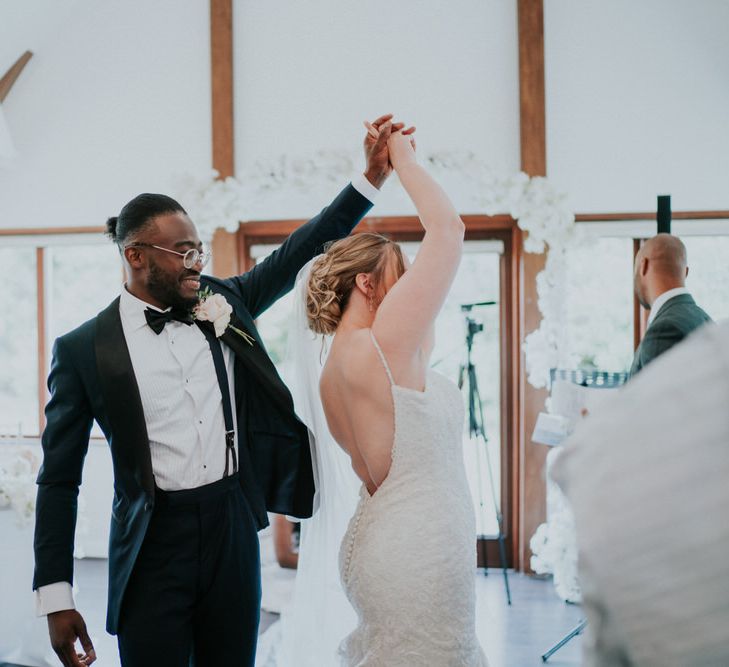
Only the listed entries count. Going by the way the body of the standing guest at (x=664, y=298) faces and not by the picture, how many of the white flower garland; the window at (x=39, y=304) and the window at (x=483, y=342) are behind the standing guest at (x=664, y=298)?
0

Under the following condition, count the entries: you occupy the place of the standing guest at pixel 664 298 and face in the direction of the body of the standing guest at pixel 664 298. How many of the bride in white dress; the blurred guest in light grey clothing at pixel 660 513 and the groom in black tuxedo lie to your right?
0

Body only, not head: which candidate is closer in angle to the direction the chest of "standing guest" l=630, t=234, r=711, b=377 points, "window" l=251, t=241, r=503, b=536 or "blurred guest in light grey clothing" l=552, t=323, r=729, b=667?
the window

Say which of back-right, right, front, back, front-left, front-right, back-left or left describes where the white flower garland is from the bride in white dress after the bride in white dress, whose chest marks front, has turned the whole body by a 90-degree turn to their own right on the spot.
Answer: back-left

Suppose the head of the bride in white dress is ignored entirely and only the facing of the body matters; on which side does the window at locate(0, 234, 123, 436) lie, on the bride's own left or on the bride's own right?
on the bride's own left

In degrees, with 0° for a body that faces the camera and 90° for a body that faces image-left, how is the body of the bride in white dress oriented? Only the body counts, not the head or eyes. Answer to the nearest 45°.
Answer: approximately 225°

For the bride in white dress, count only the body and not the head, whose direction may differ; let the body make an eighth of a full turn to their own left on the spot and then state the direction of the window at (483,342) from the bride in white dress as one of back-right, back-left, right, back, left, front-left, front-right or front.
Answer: front

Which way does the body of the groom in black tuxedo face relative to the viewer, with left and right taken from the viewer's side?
facing the viewer and to the right of the viewer

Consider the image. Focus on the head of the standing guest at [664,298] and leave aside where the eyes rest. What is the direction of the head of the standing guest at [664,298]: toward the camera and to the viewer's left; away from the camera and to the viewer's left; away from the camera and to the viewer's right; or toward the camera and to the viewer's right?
away from the camera and to the viewer's left

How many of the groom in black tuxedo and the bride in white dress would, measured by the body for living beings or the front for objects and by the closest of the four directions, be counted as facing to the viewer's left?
0

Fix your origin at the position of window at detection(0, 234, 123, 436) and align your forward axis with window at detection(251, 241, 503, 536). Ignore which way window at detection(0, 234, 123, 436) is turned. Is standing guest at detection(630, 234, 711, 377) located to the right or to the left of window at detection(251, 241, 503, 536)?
right

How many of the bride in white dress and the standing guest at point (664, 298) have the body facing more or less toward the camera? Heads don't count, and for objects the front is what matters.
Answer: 0

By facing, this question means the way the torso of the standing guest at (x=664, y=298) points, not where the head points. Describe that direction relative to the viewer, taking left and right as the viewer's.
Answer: facing away from the viewer and to the left of the viewer
